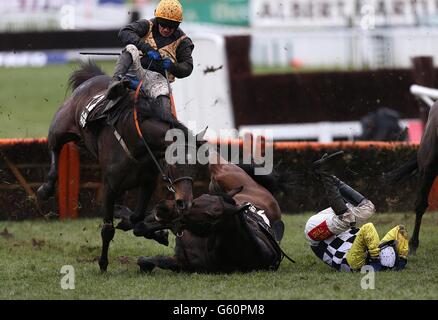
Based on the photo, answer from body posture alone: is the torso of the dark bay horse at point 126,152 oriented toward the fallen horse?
yes

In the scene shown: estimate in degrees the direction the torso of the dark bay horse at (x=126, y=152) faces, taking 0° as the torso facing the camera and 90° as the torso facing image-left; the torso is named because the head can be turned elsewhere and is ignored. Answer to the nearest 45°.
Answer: approximately 315°

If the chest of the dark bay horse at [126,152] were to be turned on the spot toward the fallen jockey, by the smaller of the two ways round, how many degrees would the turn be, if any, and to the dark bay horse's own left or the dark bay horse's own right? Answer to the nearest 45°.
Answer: approximately 45° to the dark bay horse's own left

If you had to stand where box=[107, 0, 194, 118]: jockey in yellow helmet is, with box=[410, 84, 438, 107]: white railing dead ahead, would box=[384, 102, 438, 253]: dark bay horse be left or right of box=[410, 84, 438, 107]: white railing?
right

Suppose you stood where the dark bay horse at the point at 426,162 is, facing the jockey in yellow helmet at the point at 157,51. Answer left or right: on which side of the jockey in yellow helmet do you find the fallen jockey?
left

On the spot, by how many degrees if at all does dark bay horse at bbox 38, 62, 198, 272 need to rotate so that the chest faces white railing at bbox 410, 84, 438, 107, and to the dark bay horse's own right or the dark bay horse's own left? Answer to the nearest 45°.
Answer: approximately 90° to the dark bay horse's own left

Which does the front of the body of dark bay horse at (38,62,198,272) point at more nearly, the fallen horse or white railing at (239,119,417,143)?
the fallen horse
